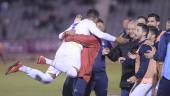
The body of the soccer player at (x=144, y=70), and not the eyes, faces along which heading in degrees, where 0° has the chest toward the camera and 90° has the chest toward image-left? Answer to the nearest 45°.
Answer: approximately 90°
